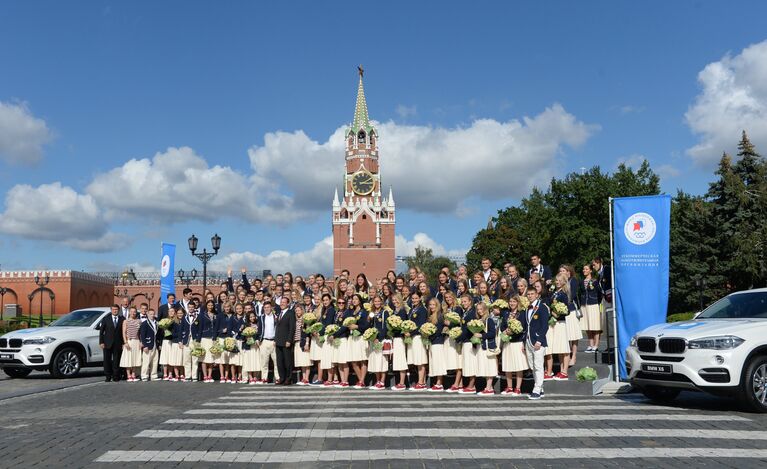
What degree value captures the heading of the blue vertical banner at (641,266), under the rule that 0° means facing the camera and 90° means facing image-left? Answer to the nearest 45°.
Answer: approximately 0°

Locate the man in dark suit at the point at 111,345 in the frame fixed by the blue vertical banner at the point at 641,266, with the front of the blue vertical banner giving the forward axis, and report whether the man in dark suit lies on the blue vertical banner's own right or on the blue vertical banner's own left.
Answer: on the blue vertical banner's own right

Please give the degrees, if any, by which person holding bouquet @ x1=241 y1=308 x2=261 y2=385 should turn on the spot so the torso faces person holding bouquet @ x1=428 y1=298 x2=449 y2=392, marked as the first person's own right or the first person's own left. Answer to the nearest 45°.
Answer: approximately 45° to the first person's own left

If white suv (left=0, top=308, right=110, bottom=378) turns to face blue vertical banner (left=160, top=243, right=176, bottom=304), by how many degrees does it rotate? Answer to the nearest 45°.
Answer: approximately 180°

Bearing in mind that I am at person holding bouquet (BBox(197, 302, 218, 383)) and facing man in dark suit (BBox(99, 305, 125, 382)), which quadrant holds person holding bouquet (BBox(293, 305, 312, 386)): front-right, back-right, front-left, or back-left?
back-left
